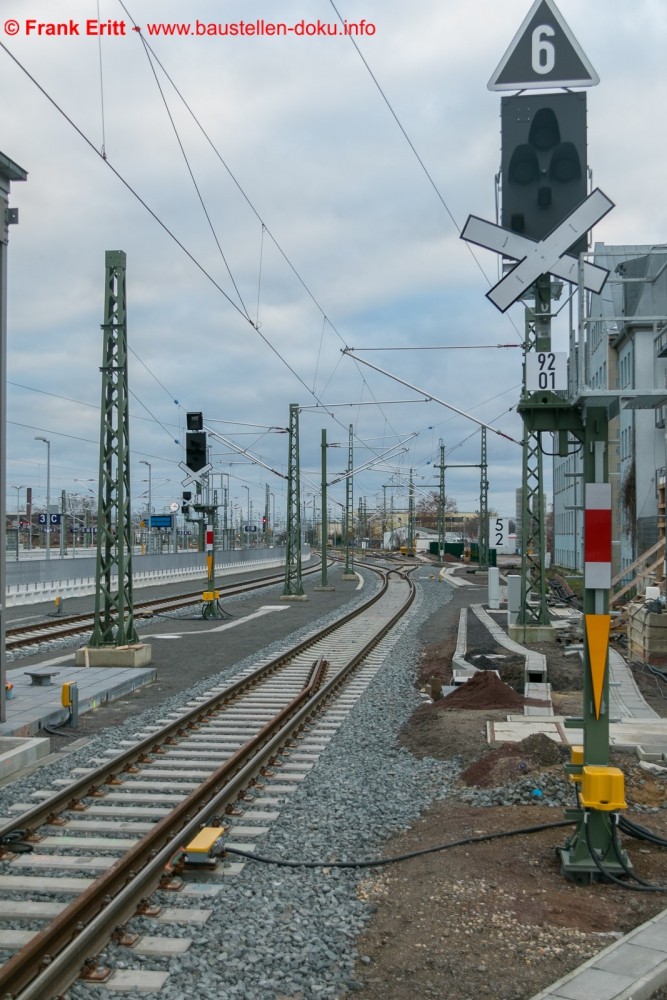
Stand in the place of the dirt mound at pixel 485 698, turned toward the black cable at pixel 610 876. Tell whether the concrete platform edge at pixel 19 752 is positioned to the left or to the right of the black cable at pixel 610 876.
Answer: right

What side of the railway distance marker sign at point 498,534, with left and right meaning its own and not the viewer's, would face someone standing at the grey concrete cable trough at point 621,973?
front

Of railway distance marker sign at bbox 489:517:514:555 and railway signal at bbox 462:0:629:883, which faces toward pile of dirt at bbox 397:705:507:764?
the railway distance marker sign

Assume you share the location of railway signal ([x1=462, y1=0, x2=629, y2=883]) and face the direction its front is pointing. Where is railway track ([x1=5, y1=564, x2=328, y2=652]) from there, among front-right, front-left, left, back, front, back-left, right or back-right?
back-right

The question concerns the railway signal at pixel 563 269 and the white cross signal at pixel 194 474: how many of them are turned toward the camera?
2

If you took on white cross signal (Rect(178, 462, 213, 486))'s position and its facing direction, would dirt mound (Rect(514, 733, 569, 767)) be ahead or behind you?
ahead

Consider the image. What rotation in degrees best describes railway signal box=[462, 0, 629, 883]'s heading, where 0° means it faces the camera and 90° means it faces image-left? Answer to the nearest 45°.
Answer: approximately 0°

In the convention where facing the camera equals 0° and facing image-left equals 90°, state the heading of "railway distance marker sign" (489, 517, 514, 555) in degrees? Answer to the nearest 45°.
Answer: approximately 0°

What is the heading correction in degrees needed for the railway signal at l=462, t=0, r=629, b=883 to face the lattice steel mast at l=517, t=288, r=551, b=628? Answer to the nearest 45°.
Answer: approximately 180°

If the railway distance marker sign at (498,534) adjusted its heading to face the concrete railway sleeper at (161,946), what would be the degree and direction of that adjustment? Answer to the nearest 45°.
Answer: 0° — it already faces it

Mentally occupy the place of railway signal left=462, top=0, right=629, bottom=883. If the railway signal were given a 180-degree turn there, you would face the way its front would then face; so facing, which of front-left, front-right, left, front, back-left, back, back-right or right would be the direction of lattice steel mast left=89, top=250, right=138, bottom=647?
front-left

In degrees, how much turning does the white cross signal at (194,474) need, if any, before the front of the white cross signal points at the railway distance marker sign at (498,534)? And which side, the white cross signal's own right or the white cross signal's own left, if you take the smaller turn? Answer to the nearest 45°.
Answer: approximately 135° to the white cross signal's own left
